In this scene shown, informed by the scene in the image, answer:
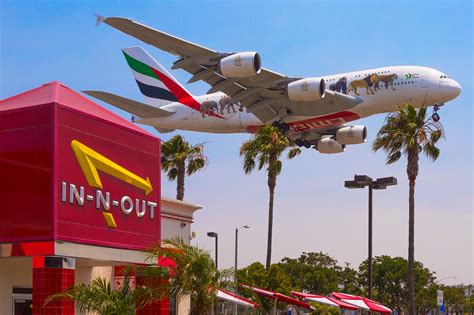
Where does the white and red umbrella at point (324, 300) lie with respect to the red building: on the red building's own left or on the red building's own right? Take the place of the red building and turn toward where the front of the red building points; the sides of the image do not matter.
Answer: on the red building's own left

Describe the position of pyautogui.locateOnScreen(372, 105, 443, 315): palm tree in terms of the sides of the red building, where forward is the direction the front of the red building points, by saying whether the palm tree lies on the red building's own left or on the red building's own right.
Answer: on the red building's own left

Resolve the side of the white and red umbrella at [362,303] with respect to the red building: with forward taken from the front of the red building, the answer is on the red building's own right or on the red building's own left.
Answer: on the red building's own left

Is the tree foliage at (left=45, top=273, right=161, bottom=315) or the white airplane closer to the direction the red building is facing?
the tree foliage

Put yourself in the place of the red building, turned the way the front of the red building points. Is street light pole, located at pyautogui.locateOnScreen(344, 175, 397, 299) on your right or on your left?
on your left

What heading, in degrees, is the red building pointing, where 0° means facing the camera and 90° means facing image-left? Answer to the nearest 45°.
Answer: approximately 315°
